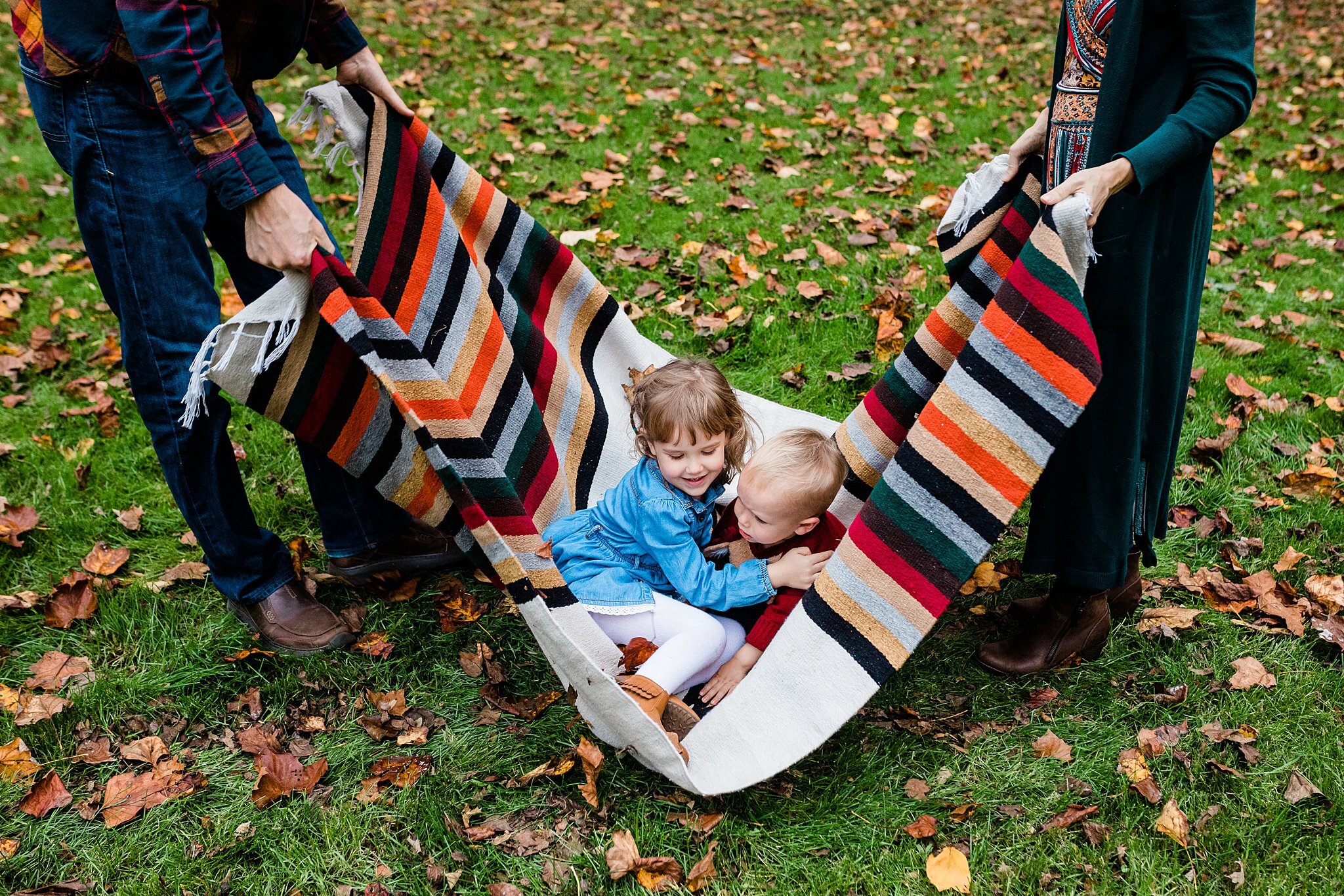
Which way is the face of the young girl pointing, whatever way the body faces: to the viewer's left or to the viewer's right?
to the viewer's right

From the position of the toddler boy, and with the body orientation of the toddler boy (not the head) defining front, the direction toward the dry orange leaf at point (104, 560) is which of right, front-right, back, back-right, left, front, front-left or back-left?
front-right

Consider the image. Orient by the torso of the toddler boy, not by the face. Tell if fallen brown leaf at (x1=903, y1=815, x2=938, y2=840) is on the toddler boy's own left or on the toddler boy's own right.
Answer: on the toddler boy's own left

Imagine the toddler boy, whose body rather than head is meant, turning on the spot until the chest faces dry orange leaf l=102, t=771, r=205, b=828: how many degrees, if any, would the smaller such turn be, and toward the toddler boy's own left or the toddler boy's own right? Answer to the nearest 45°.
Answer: approximately 45° to the toddler boy's own right

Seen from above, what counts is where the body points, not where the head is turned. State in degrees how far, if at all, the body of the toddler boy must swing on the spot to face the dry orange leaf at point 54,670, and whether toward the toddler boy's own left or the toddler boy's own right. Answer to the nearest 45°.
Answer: approximately 45° to the toddler boy's own right

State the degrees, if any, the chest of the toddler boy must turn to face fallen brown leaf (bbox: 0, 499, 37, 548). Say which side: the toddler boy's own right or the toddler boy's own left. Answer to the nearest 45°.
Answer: approximately 45° to the toddler boy's own right

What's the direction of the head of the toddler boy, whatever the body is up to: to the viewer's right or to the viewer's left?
to the viewer's left

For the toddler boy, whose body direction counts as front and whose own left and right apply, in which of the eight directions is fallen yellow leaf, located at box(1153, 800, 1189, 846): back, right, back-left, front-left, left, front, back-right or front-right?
left

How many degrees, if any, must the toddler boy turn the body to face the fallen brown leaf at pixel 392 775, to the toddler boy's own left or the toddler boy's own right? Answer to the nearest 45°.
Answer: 0° — they already face it

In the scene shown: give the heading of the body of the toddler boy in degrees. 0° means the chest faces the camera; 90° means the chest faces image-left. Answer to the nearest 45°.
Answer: approximately 45°

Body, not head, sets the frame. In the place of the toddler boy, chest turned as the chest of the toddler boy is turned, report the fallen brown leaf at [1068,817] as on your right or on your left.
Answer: on your left

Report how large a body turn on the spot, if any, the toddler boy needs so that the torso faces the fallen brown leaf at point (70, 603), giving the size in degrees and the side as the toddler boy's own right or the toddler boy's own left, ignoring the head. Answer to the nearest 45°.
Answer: approximately 45° to the toddler boy's own right
